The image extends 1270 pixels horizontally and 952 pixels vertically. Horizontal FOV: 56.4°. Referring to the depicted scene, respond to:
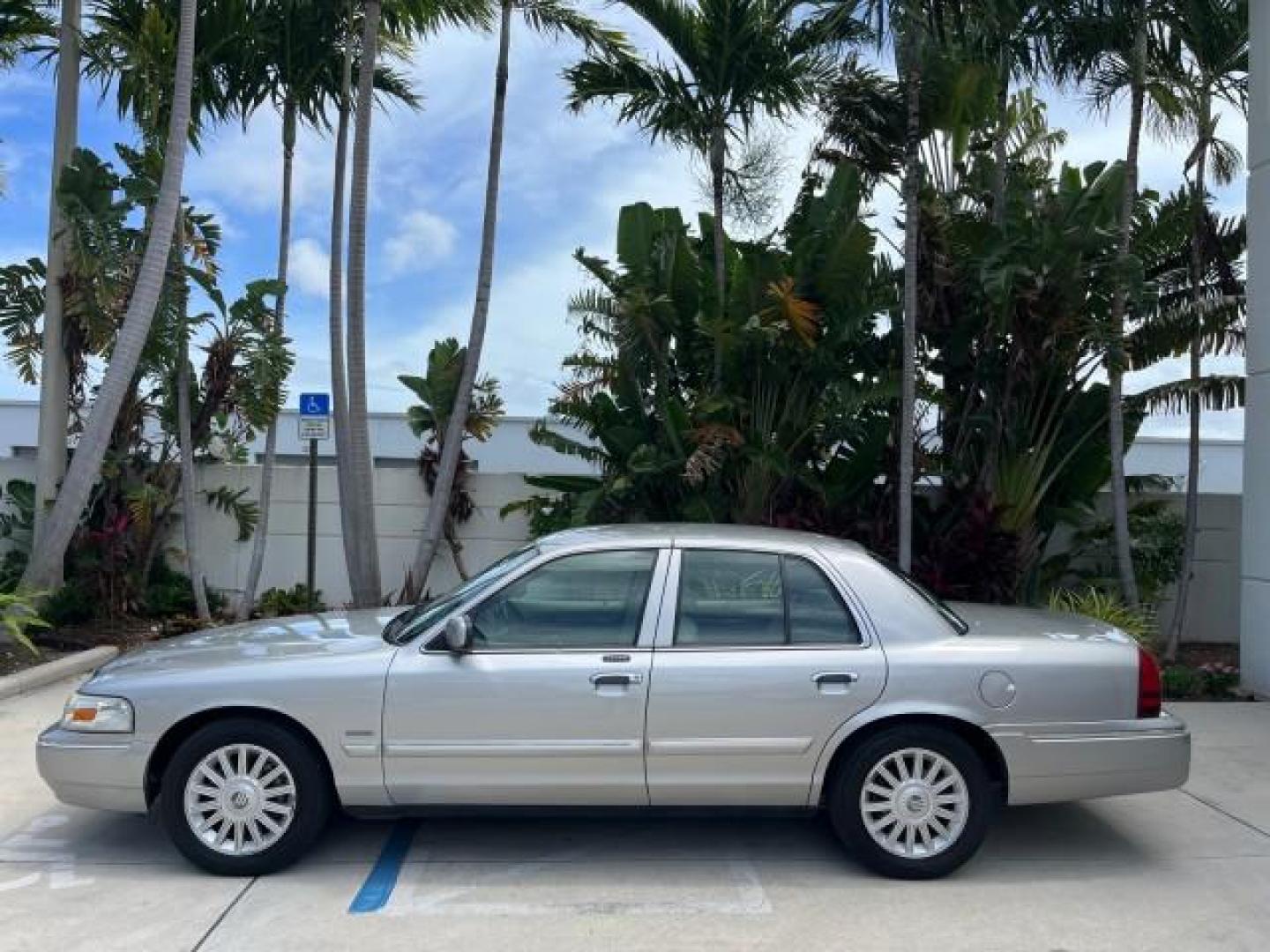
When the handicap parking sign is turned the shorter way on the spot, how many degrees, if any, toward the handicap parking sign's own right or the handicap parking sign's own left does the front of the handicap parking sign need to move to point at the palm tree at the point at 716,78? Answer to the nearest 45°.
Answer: approximately 90° to the handicap parking sign's own left

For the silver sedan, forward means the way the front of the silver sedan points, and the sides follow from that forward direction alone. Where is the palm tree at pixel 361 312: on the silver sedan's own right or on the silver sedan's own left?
on the silver sedan's own right

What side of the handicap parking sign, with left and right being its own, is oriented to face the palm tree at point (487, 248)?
left

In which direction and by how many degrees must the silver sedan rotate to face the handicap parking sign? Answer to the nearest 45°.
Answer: approximately 45° to its right

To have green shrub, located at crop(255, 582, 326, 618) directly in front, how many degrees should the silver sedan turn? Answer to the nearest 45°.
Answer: approximately 45° to its right

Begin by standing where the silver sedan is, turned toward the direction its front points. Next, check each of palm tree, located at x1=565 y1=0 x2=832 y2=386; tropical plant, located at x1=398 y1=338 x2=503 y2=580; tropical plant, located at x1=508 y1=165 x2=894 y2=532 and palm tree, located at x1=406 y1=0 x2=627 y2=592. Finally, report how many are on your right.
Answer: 4

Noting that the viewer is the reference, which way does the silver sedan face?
facing to the left of the viewer

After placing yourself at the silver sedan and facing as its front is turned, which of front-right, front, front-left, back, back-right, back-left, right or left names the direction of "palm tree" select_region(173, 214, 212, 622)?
front-right

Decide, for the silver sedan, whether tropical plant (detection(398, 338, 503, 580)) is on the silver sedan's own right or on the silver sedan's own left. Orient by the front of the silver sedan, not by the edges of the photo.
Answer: on the silver sedan's own right

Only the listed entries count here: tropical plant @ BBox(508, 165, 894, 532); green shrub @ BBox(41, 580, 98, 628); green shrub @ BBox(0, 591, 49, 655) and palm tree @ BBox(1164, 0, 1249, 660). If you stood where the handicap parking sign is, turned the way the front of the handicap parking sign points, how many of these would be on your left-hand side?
2

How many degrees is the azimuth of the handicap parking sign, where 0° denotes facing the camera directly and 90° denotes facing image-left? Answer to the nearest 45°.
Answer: approximately 0°

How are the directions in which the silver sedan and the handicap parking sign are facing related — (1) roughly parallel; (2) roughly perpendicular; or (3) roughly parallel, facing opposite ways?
roughly perpendicular

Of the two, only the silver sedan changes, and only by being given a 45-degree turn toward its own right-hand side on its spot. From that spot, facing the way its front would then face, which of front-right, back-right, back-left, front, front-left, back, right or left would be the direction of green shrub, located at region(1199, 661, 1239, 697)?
right

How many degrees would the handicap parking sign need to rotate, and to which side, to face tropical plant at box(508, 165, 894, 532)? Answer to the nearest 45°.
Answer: approximately 90° to its left

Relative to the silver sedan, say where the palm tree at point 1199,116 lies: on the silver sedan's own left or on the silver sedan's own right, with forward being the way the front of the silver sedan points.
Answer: on the silver sedan's own right
